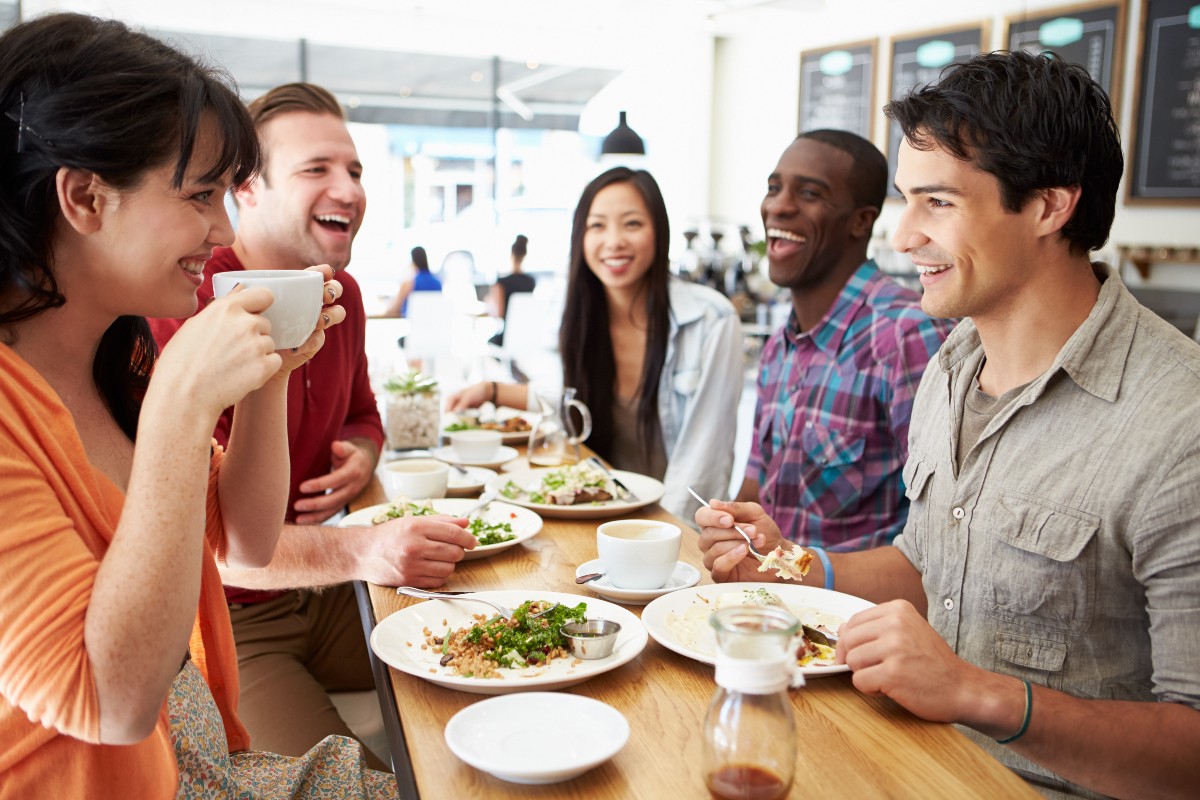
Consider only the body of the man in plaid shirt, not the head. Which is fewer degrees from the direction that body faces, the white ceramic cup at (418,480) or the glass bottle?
the white ceramic cup

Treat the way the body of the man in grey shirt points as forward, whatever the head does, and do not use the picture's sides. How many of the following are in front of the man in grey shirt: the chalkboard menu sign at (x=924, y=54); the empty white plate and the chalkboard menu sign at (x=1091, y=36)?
1

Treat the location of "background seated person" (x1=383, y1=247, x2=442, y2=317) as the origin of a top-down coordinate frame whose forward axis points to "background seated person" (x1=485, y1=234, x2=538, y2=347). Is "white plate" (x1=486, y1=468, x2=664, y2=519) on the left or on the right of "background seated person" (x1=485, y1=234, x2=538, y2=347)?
right

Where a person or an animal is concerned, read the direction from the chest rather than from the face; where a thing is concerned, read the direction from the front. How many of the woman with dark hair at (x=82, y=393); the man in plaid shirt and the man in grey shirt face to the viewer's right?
1

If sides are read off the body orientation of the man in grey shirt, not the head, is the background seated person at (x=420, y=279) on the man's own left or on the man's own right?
on the man's own right

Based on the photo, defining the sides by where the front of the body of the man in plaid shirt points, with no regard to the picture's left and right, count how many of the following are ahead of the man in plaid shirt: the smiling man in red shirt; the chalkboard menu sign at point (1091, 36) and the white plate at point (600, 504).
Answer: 2

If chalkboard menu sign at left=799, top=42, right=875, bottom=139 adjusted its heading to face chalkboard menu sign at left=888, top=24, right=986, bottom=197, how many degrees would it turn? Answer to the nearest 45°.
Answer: approximately 90° to its left

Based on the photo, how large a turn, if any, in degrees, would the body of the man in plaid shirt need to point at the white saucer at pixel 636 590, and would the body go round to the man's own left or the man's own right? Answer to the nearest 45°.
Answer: approximately 45° to the man's own left

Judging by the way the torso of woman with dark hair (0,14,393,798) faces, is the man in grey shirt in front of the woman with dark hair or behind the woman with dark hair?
in front

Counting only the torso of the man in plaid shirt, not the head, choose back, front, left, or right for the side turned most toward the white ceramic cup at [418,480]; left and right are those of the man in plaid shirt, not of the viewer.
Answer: front

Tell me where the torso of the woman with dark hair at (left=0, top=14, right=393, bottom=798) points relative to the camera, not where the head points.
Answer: to the viewer's right

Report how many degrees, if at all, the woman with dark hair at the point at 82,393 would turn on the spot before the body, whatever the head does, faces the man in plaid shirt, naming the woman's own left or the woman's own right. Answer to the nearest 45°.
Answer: approximately 45° to the woman's own left

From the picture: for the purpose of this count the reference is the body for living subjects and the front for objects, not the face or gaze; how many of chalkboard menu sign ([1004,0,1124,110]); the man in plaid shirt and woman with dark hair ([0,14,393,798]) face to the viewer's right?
1

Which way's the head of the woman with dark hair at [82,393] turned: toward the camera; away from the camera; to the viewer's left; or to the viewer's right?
to the viewer's right

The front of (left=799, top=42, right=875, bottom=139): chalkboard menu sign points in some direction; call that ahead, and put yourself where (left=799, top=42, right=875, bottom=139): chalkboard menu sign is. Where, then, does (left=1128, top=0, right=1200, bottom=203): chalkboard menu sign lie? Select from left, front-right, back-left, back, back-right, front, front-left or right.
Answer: left

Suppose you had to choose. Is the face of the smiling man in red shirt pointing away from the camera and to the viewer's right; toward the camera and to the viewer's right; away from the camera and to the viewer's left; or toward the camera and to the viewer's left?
toward the camera and to the viewer's right
